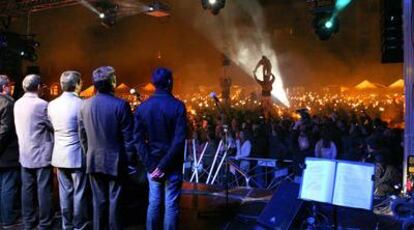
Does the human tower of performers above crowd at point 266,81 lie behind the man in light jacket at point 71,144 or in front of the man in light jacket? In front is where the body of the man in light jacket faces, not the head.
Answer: in front

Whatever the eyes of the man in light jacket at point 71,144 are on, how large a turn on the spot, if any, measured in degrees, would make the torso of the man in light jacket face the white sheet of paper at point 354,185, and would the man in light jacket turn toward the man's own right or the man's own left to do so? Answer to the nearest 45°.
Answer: approximately 90° to the man's own right

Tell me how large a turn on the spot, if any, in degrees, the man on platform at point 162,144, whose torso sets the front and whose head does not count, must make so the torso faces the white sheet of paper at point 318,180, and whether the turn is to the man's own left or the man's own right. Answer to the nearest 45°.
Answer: approximately 90° to the man's own right

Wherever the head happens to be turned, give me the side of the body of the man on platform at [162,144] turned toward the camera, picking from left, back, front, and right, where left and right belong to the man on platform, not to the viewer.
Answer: back

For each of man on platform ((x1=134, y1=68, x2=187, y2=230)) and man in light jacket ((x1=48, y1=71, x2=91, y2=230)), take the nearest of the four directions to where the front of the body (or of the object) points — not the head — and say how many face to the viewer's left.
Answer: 0

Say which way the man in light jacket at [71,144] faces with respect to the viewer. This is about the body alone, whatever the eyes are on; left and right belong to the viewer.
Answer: facing away from the viewer and to the right of the viewer

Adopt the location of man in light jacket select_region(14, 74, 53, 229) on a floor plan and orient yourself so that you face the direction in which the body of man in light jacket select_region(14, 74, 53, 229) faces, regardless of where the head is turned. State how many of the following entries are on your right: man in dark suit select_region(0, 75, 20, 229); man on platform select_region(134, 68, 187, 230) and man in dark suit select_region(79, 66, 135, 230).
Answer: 2

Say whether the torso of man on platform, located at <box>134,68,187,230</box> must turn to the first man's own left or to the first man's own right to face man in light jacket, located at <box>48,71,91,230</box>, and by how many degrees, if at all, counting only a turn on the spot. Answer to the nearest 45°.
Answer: approximately 45° to the first man's own left

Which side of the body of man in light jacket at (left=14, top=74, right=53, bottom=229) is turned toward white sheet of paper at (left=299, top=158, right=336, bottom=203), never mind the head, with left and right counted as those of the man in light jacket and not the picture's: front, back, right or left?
right

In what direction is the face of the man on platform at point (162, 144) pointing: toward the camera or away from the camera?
away from the camera

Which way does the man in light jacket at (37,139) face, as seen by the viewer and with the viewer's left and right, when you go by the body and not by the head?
facing away from the viewer and to the right of the viewer

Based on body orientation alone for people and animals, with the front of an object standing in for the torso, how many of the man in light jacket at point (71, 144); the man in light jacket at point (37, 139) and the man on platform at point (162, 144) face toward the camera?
0

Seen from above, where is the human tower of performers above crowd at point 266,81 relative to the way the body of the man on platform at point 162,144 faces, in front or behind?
in front

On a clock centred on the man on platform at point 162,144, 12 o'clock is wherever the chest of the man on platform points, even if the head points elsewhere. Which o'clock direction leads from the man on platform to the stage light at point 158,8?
The stage light is roughly at 12 o'clock from the man on platform.

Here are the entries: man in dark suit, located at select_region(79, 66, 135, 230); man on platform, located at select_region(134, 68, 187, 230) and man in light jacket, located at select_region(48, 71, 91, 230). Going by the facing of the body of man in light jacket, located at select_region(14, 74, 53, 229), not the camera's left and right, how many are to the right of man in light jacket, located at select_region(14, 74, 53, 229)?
3

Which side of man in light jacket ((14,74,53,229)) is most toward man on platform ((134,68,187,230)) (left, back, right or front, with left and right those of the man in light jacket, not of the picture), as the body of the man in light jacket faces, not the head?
right

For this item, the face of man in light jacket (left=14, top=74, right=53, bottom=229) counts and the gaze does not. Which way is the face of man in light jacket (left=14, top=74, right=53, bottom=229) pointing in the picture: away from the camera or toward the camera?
away from the camera

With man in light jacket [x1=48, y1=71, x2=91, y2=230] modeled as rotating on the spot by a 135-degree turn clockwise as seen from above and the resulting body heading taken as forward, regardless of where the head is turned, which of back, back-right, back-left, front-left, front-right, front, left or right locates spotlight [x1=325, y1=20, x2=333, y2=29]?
back-left

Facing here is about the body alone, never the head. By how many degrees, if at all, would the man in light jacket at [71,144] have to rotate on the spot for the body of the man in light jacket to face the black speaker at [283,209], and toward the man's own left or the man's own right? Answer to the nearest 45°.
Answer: approximately 45° to the man's own right

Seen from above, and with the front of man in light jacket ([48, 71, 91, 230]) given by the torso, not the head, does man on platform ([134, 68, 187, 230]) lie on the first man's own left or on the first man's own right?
on the first man's own right

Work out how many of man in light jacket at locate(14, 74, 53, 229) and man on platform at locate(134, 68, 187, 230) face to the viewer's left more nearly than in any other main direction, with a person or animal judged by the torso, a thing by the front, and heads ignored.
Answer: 0
